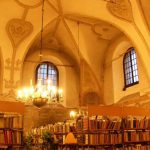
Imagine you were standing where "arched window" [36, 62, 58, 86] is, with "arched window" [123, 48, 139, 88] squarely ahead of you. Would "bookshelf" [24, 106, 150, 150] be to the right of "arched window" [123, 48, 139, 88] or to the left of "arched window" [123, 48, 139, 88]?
right

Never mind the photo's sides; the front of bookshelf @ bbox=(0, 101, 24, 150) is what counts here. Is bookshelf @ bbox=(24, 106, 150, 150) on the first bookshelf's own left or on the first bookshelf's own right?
on the first bookshelf's own left
